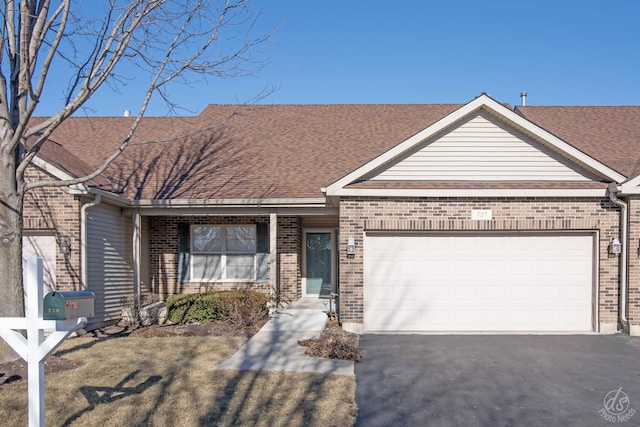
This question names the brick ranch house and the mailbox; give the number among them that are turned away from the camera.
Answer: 0

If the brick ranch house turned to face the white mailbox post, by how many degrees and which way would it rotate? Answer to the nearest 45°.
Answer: approximately 45° to its right

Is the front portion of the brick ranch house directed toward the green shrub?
no

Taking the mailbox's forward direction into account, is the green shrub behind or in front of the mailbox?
behind

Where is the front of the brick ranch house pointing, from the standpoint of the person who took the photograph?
facing the viewer

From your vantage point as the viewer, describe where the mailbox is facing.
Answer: facing the viewer and to the left of the viewer

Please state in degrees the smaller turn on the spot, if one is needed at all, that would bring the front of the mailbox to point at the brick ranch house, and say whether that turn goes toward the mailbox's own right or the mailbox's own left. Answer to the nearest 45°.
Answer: approximately 180°
